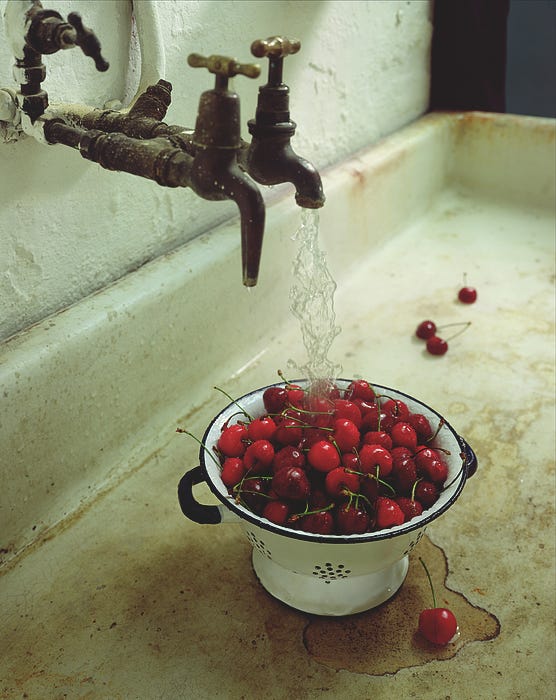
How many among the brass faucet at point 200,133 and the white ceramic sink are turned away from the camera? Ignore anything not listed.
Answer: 0

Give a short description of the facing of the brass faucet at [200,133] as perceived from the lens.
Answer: facing the viewer and to the right of the viewer
